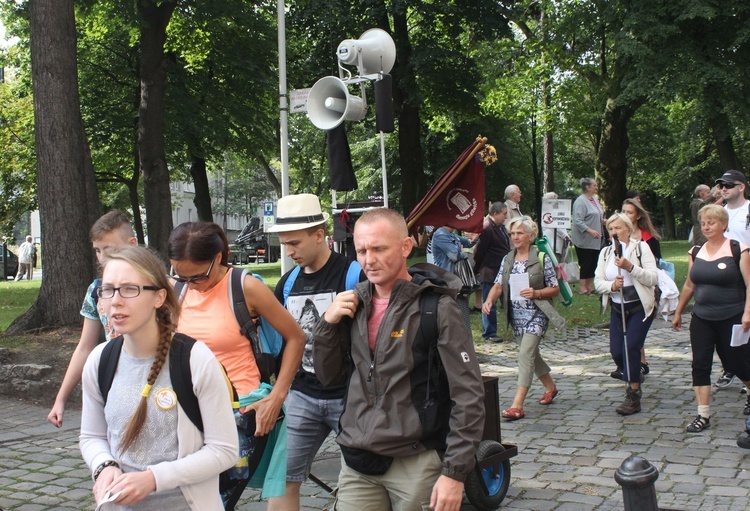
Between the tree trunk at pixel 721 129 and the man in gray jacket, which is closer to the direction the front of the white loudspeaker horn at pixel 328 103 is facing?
the man in gray jacket

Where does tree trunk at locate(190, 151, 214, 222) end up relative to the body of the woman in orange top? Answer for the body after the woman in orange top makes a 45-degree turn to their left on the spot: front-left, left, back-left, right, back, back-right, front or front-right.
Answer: back

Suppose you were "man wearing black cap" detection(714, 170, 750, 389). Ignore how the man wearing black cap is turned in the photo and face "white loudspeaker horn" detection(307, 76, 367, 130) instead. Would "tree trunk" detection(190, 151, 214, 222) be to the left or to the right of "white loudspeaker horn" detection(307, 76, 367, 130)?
right

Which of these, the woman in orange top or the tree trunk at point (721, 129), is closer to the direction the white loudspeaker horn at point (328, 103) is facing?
the woman in orange top

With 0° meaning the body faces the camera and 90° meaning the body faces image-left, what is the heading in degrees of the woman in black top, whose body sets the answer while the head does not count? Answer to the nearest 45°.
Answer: approximately 45°
